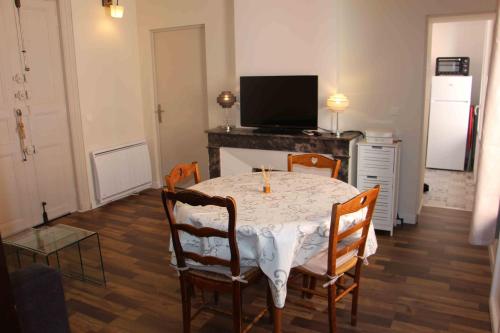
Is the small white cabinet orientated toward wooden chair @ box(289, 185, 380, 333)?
yes

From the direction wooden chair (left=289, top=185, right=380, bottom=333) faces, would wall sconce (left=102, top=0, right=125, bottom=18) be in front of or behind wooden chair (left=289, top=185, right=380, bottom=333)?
in front

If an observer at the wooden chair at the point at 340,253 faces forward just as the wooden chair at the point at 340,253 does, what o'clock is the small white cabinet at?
The small white cabinet is roughly at 2 o'clock from the wooden chair.

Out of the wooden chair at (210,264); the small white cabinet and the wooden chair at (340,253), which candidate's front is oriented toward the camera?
the small white cabinet

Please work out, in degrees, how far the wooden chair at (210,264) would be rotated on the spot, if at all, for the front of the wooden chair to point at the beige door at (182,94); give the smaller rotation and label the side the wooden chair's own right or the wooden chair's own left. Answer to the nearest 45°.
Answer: approximately 45° to the wooden chair's own left

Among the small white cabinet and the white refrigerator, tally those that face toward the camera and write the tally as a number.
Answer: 2

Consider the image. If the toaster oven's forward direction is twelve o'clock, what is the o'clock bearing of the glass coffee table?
The glass coffee table is roughly at 1 o'clock from the toaster oven.

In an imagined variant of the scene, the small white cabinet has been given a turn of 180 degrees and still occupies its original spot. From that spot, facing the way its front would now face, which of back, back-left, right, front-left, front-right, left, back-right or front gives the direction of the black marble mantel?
left

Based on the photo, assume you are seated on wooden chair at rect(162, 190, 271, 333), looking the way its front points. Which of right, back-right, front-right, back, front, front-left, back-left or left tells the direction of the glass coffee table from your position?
left

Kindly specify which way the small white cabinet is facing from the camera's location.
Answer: facing the viewer

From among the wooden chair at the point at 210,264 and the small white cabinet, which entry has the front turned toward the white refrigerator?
the wooden chair

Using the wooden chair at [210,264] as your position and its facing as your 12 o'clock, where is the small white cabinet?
The small white cabinet is roughly at 12 o'clock from the wooden chair.

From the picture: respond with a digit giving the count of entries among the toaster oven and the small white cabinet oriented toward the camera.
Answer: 2

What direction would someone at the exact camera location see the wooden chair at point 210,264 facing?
facing away from the viewer and to the right of the viewer

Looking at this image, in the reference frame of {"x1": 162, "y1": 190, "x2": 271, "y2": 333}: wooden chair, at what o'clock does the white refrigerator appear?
The white refrigerator is roughly at 12 o'clock from the wooden chair.

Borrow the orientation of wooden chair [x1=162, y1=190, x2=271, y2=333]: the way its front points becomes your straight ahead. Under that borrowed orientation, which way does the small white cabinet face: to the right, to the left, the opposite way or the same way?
the opposite way

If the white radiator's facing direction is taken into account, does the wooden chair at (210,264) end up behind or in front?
in front

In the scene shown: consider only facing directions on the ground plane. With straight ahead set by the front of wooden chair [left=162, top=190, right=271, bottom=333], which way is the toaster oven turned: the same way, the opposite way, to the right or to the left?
the opposite way

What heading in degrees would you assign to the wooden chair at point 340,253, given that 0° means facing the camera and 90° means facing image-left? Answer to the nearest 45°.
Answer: approximately 135°

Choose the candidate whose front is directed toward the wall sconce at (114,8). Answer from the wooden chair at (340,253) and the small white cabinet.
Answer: the wooden chair
